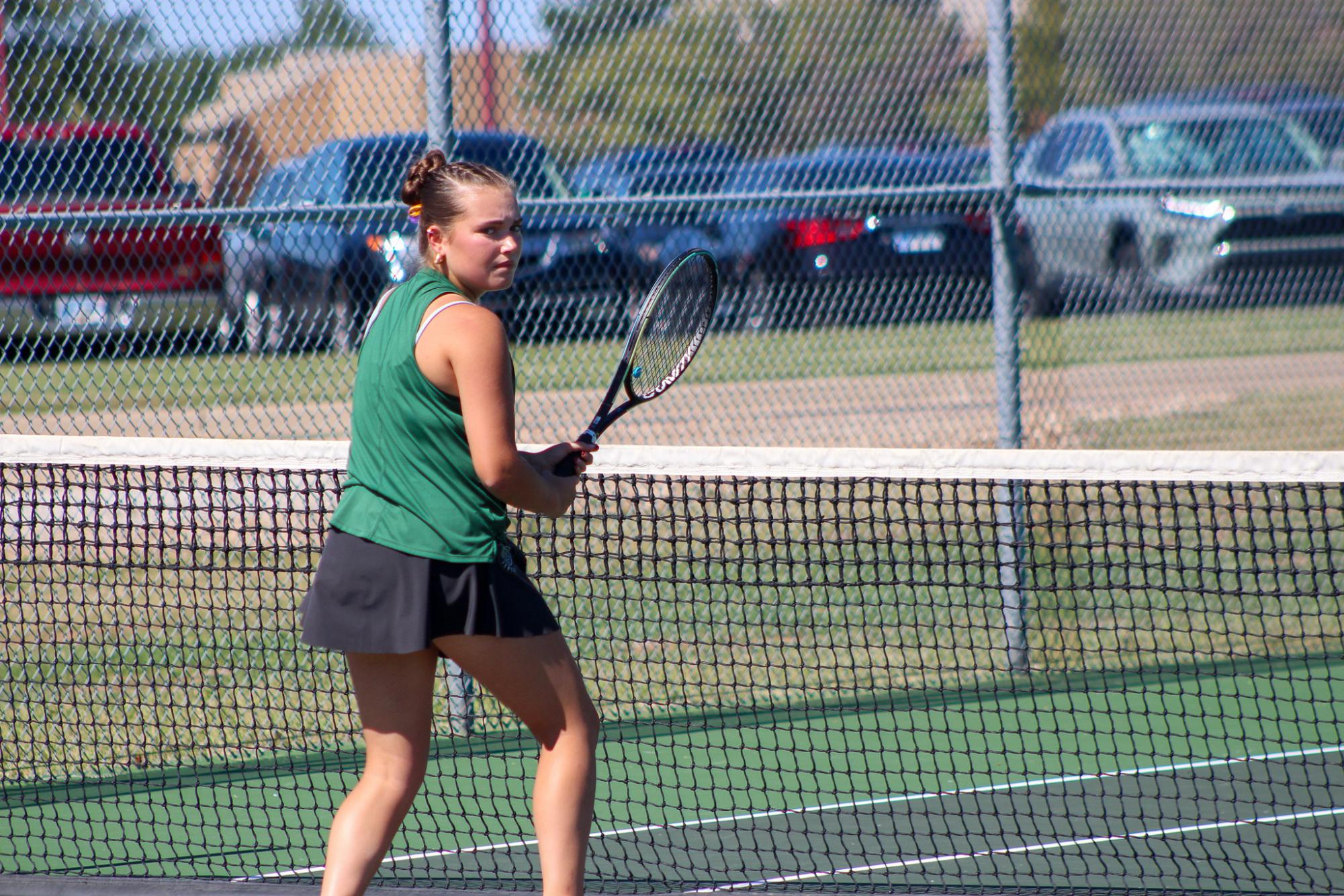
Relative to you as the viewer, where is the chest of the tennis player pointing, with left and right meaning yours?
facing away from the viewer and to the right of the viewer

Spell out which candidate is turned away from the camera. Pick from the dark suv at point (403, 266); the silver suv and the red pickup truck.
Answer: the red pickup truck

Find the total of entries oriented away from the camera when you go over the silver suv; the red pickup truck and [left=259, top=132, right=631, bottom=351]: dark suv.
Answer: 1

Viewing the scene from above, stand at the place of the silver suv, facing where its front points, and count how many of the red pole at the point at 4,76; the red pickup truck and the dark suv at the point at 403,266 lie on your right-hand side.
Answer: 3

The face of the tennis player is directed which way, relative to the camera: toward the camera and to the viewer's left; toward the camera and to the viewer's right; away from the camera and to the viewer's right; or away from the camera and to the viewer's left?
toward the camera and to the viewer's right

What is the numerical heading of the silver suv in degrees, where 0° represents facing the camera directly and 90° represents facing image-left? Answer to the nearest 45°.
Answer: approximately 315°

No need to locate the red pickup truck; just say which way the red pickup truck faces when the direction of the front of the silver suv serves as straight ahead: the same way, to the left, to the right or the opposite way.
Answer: the opposite way

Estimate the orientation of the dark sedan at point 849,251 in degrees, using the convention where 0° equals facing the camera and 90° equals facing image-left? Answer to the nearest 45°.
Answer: approximately 135°

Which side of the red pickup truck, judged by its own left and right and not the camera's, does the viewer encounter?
back

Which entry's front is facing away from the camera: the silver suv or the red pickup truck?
the red pickup truck
